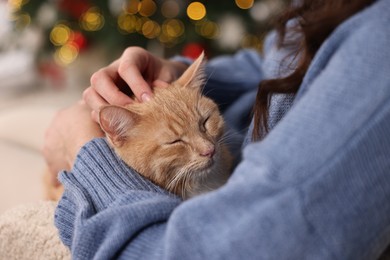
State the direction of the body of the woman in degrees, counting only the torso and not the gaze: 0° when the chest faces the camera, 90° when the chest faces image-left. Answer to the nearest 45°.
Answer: approximately 90°

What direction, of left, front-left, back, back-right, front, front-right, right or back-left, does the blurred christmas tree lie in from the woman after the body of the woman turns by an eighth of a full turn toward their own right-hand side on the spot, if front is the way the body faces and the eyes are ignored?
front-right
